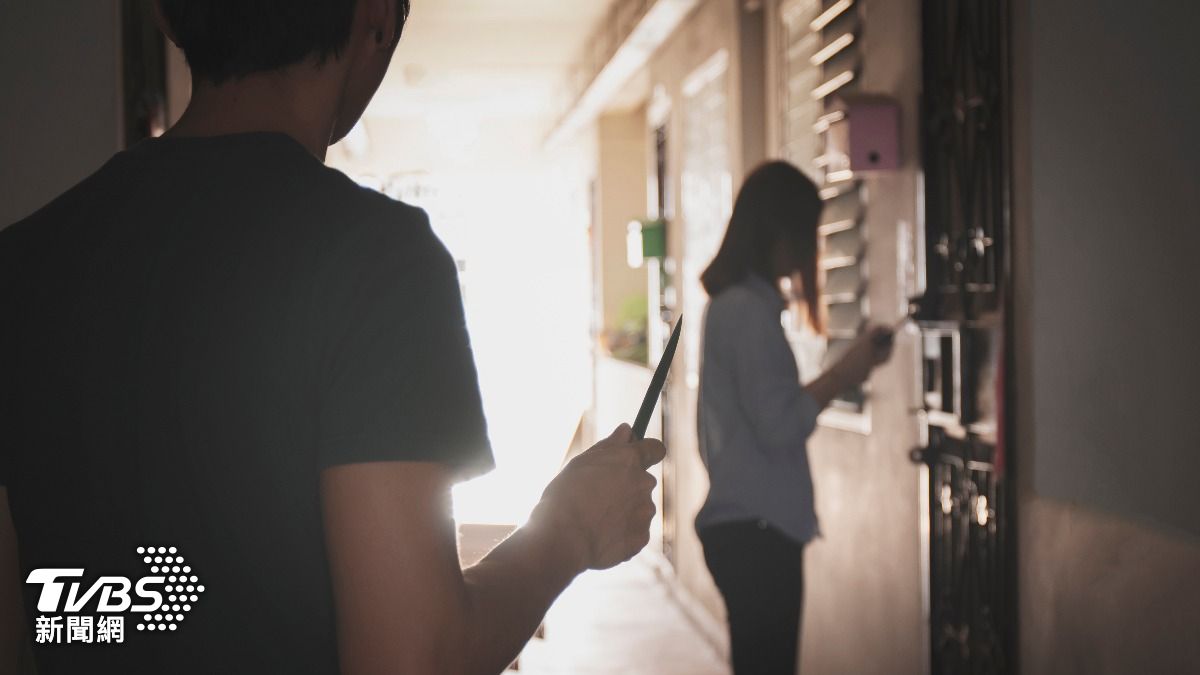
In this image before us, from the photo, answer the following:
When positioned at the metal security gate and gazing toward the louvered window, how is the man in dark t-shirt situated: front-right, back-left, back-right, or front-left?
back-left

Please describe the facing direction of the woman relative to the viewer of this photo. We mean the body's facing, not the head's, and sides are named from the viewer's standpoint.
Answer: facing to the right of the viewer

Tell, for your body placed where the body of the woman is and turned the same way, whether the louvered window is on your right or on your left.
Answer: on your left

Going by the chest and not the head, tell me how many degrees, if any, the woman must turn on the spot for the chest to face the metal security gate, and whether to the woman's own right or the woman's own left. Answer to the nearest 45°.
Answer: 0° — they already face it

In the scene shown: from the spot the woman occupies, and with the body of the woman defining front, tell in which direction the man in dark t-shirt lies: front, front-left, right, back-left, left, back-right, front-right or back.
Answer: right
